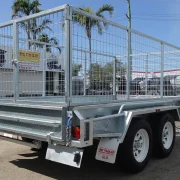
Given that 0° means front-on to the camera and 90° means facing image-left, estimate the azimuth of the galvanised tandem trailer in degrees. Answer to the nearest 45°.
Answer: approximately 225°
